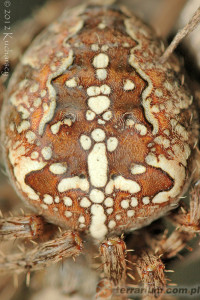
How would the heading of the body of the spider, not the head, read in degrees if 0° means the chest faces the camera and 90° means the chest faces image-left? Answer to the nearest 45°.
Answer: approximately 0°
